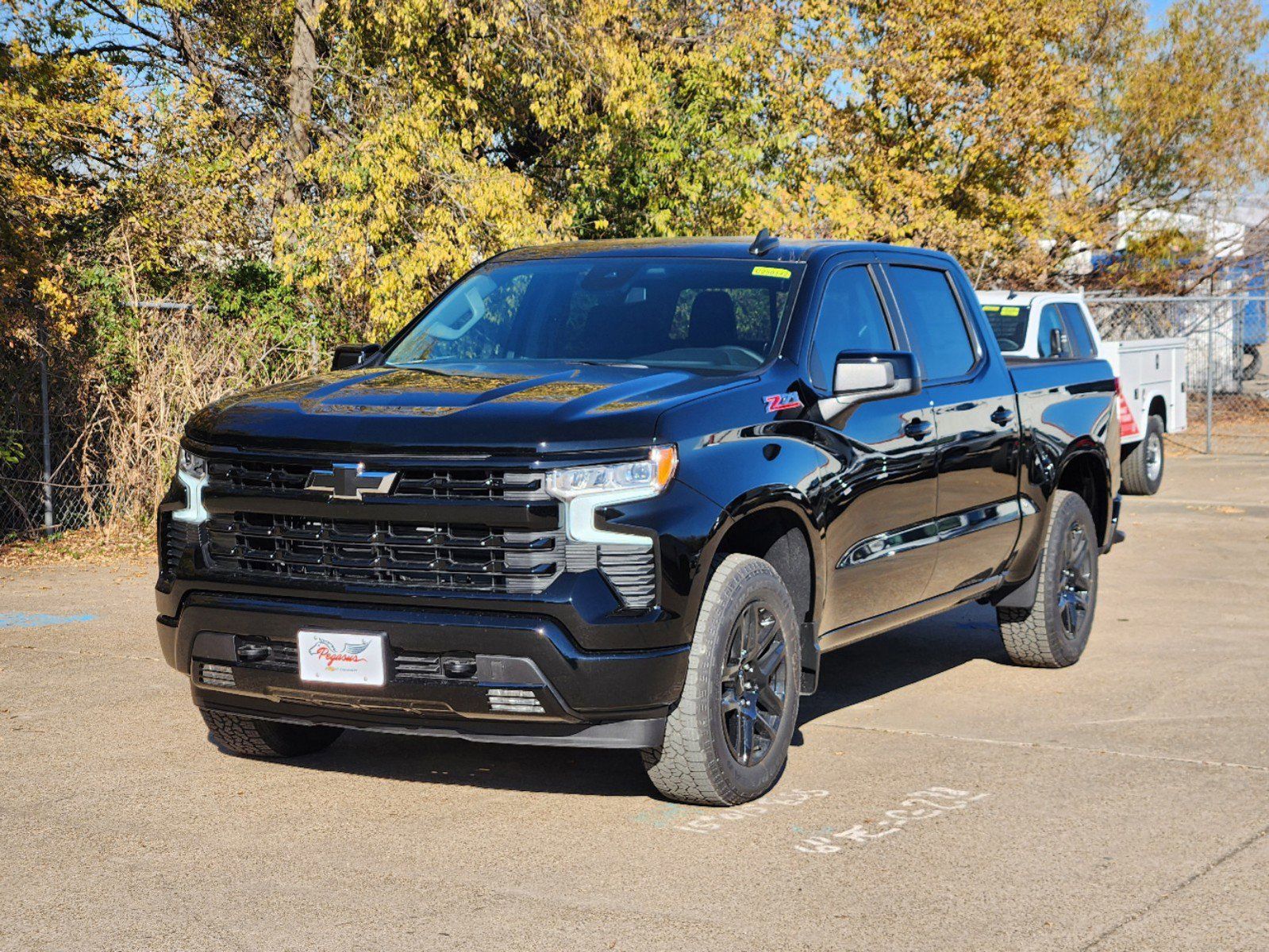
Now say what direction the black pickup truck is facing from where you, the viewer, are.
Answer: facing the viewer and to the left of the viewer

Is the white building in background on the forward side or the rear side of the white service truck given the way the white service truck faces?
on the rear side

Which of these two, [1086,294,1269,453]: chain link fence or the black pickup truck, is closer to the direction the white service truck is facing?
the black pickup truck

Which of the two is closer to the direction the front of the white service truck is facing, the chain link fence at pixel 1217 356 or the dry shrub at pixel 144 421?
the dry shrub

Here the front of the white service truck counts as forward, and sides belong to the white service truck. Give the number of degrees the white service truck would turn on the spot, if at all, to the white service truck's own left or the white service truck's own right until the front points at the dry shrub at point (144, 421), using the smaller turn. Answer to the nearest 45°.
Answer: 0° — it already faces it

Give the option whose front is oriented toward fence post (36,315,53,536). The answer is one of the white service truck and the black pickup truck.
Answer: the white service truck

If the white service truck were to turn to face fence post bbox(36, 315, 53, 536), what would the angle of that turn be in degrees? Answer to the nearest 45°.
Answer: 0° — it already faces it

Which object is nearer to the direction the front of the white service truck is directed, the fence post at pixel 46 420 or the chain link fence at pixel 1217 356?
the fence post

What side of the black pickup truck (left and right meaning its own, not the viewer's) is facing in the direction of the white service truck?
back

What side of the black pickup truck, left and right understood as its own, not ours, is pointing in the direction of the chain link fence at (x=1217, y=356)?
back

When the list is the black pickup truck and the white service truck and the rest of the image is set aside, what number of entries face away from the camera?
0

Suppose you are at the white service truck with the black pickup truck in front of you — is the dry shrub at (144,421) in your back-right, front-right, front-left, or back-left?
front-right

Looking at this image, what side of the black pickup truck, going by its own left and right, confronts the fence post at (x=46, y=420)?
right
